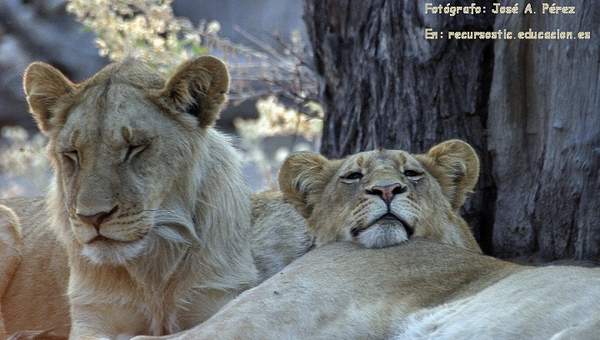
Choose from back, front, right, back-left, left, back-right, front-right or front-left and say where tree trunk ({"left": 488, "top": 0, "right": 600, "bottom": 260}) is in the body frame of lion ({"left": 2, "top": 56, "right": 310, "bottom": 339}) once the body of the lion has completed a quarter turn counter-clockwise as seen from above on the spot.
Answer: front-left

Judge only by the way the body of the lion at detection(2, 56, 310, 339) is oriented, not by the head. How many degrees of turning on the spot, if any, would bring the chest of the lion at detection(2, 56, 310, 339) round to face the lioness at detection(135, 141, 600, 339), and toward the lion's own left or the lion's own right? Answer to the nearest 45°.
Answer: approximately 90° to the lion's own left

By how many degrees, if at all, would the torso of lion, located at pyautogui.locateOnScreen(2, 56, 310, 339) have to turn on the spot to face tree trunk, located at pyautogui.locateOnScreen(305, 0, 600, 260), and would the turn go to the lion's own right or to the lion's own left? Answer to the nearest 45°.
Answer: approximately 135° to the lion's own left

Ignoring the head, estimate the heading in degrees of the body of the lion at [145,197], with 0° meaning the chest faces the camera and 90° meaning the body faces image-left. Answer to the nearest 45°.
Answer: approximately 45°

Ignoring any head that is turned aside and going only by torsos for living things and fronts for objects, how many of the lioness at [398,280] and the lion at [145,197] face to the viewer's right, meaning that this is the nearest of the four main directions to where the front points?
0
